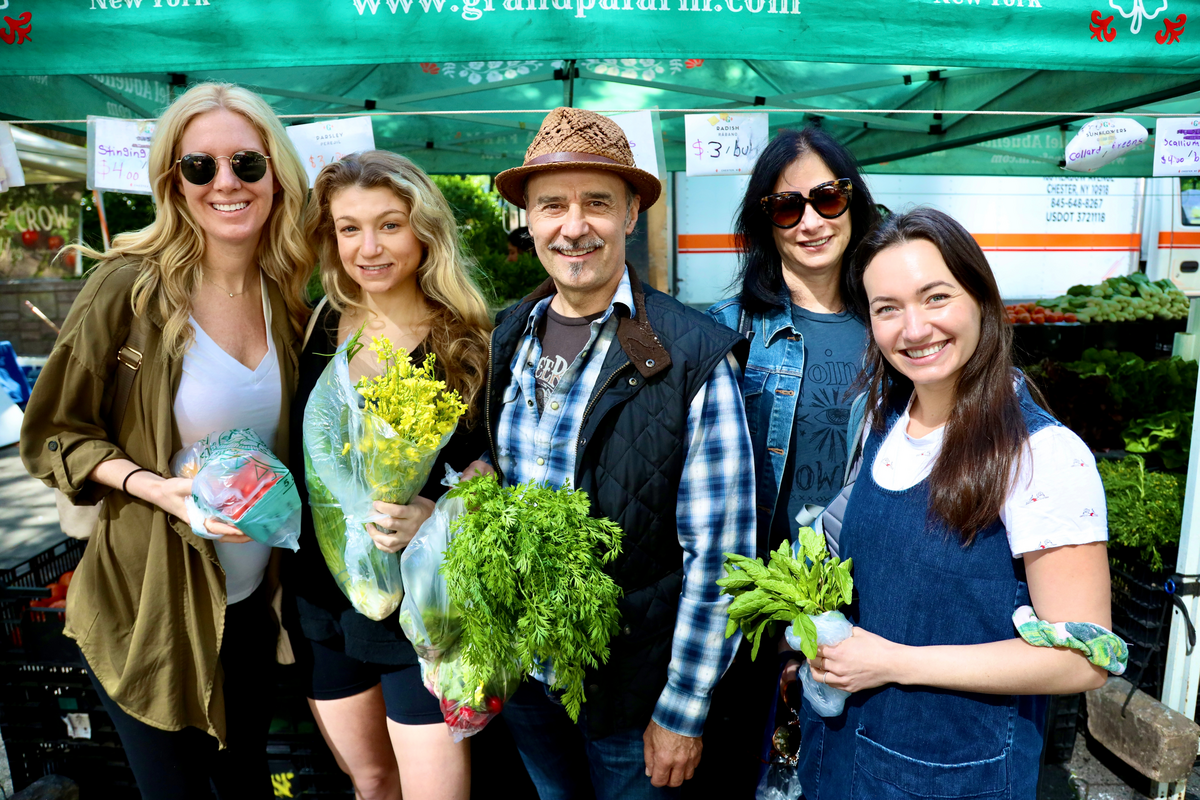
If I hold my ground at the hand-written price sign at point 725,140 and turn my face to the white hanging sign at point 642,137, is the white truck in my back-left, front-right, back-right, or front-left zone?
back-right

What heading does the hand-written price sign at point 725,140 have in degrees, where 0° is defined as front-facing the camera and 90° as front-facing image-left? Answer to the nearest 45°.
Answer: approximately 0°

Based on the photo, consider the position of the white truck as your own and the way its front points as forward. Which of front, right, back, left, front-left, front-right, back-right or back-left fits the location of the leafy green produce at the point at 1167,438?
right

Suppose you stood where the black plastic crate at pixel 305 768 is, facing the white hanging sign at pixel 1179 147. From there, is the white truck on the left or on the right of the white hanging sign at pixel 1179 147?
left

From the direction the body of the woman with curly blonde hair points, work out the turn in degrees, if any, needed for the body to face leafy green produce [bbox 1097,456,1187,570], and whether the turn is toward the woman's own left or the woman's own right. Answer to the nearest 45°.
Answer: approximately 90° to the woman's own left

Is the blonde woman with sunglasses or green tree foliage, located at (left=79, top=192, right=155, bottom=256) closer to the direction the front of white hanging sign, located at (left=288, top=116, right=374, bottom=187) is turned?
the blonde woman with sunglasses

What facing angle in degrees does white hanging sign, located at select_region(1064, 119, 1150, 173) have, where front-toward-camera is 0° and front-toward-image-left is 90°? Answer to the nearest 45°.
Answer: approximately 0°

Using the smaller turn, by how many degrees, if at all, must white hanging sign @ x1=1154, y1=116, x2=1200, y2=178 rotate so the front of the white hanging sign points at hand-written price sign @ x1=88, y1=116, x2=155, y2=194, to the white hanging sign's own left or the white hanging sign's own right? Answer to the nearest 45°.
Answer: approximately 45° to the white hanging sign's own right

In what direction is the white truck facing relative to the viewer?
to the viewer's right

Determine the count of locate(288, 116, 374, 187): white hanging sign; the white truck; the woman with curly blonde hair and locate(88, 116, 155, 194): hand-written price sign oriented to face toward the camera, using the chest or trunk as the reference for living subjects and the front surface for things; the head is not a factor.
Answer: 3

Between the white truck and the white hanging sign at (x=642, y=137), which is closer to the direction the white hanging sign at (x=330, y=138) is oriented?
the white hanging sign

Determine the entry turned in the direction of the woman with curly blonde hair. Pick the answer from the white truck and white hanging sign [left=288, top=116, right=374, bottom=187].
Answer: the white hanging sign
